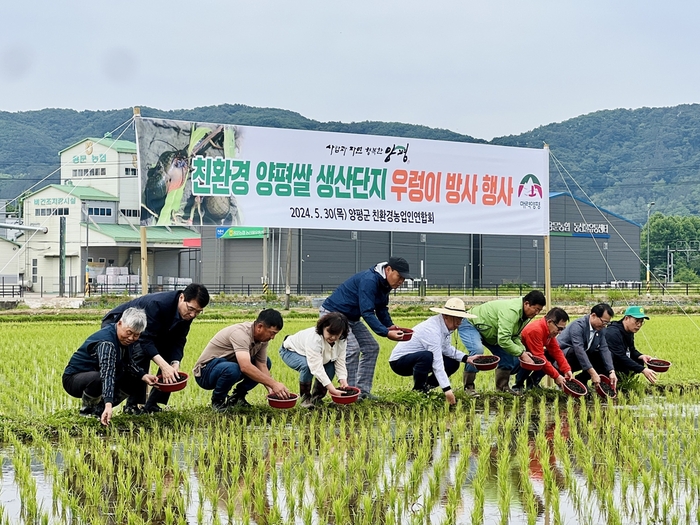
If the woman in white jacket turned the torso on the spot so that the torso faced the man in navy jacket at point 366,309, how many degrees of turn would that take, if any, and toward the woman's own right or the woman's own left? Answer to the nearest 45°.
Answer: approximately 90° to the woman's own left

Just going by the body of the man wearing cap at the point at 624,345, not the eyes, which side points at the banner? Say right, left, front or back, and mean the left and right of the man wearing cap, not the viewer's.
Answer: back

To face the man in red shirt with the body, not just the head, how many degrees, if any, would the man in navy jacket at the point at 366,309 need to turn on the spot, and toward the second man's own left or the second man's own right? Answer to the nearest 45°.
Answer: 0° — they already face them

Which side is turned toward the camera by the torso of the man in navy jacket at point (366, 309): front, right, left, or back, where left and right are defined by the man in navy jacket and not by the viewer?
right

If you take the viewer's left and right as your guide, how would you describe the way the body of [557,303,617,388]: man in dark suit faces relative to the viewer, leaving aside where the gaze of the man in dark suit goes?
facing the viewer and to the right of the viewer

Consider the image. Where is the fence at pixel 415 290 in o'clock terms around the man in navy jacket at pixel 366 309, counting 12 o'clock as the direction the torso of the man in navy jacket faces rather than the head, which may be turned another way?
The fence is roughly at 9 o'clock from the man in navy jacket.

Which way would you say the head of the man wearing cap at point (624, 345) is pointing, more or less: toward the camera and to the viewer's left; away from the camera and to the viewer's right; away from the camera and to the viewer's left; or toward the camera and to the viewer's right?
toward the camera and to the viewer's right

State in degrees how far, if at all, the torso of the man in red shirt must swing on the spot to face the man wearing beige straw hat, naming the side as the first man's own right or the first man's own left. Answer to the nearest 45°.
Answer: approximately 135° to the first man's own right
